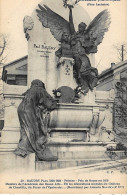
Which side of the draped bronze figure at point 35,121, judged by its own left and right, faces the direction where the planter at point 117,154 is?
front

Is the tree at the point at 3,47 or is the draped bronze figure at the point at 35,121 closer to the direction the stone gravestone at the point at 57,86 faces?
the draped bronze figure

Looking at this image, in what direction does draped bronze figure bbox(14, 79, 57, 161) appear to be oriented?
to the viewer's right

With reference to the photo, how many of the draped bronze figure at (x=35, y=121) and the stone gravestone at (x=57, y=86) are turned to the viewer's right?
1

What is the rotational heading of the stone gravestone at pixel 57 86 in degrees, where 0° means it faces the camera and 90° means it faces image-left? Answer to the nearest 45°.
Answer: approximately 0°

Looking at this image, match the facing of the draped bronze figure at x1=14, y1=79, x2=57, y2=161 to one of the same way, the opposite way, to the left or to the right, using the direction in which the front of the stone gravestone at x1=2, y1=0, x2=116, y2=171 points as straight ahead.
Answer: to the left

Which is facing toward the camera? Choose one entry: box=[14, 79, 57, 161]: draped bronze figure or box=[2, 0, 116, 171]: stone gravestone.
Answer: the stone gravestone

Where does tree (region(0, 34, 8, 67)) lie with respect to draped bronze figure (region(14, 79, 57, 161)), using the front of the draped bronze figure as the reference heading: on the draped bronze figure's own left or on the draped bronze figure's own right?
on the draped bronze figure's own left
